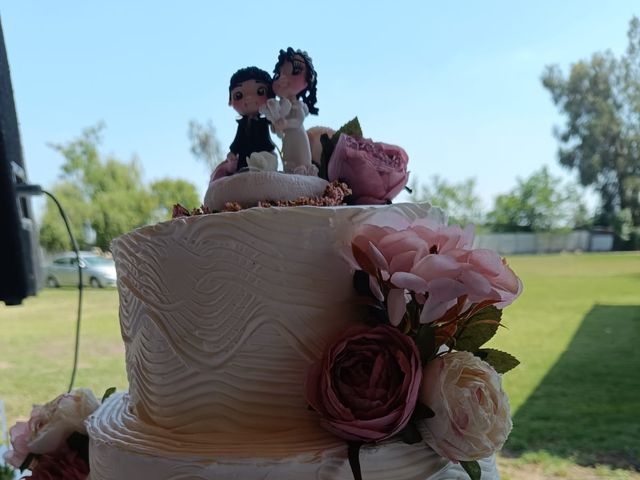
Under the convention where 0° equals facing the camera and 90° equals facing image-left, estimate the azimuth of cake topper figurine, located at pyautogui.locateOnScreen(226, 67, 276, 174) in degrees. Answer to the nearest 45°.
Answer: approximately 0°

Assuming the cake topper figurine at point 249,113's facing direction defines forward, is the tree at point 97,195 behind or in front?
behind

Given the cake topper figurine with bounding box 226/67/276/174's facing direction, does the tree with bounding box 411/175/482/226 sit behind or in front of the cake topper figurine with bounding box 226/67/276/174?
behind

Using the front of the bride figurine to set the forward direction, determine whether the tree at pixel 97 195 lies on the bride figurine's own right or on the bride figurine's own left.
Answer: on the bride figurine's own right

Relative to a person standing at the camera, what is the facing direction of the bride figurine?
facing the viewer and to the left of the viewer

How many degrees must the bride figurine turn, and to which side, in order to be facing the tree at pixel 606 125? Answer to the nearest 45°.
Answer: approximately 180°

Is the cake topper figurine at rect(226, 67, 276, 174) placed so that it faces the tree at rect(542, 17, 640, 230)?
no

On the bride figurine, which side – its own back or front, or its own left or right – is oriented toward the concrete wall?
back

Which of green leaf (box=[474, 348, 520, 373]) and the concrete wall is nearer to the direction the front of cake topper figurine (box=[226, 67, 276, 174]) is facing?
the green leaf

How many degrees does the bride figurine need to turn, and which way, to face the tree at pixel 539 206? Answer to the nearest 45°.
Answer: approximately 180°

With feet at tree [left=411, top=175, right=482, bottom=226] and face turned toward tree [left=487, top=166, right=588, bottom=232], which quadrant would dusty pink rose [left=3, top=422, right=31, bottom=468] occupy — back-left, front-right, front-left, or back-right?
back-right
